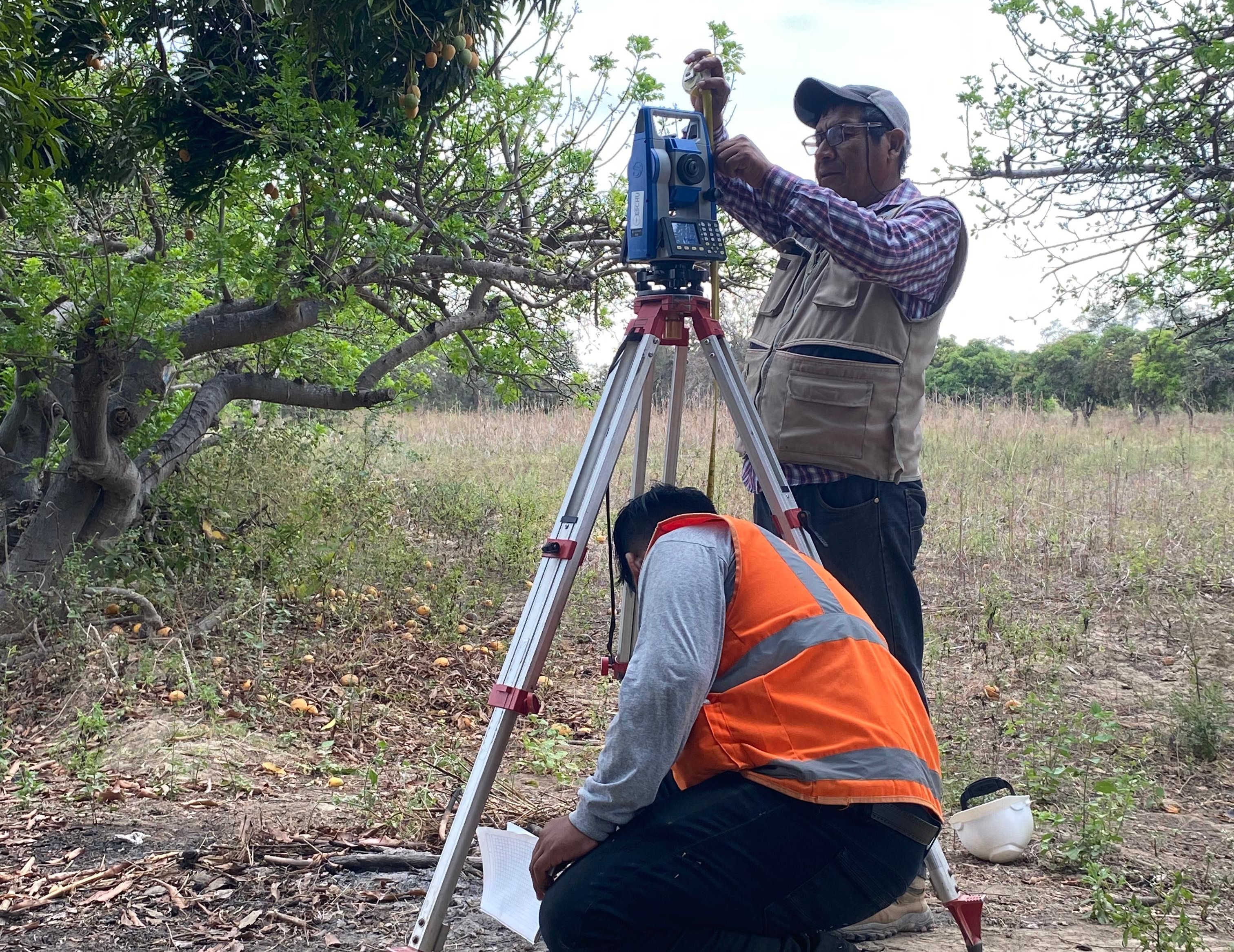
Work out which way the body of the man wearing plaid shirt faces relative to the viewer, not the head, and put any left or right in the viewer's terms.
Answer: facing the viewer and to the left of the viewer

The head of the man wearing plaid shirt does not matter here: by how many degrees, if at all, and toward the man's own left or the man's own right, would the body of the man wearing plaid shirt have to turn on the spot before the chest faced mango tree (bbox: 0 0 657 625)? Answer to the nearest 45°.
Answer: approximately 90° to the man's own right

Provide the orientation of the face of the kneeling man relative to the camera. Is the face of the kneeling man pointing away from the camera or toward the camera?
away from the camera

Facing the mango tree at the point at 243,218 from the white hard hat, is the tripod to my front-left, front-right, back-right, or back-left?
front-left

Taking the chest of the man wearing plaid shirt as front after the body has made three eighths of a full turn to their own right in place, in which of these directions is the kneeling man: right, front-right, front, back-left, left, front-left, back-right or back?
back
